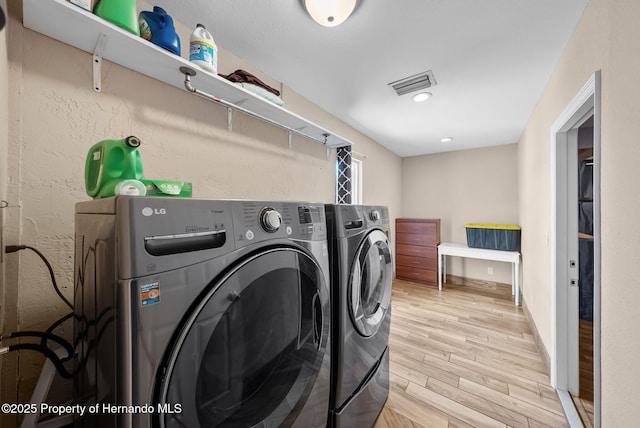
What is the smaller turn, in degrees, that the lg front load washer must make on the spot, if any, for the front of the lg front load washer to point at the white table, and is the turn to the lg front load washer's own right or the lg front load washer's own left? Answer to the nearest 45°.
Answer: approximately 45° to the lg front load washer's own left

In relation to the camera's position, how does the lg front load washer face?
facing the viewer and to the right of the viewer

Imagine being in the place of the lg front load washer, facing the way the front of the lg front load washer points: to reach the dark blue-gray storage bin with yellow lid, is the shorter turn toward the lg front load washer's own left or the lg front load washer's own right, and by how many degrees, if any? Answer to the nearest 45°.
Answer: approximately 45° to the lg front load washer's own left

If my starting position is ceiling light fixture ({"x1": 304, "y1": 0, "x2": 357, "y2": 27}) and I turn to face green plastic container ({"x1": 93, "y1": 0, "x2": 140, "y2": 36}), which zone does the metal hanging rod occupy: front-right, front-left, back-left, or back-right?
front-right

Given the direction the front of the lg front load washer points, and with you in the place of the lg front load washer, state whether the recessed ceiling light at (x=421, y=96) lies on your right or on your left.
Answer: on your left

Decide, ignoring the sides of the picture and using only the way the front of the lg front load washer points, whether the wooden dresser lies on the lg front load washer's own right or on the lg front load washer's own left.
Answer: on the lg front load washer's own left
